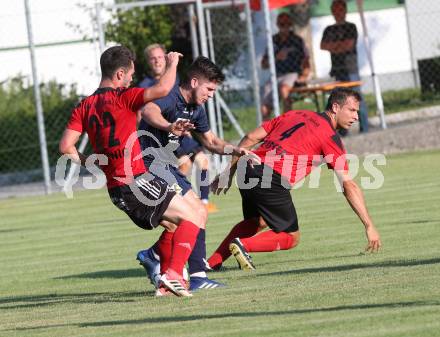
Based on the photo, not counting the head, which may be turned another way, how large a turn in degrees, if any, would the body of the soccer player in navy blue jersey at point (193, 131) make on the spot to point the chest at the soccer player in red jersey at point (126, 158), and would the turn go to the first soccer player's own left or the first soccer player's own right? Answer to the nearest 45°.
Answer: approximately 90° to the first soccer player's own right

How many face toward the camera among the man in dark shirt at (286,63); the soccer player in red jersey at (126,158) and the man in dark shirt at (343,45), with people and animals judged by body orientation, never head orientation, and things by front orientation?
2

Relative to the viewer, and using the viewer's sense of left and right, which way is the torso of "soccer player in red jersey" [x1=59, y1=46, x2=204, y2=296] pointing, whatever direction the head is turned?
facing away from the viewer and to the right of the viewer

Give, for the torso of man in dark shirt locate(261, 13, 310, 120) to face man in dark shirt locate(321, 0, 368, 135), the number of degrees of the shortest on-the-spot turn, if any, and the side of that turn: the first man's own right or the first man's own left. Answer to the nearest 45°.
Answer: approximately 90° to the first man's own left
